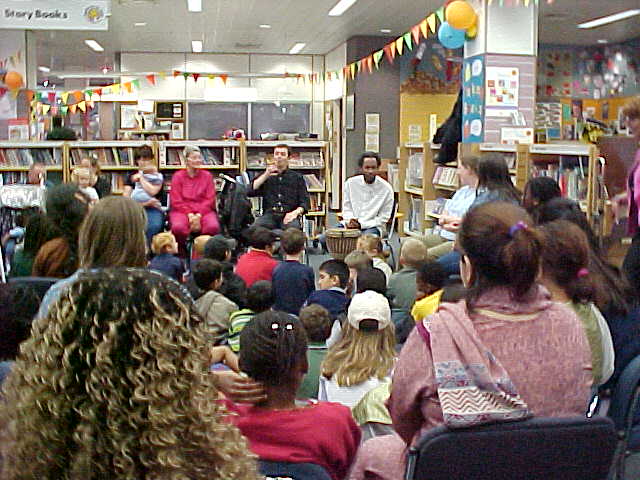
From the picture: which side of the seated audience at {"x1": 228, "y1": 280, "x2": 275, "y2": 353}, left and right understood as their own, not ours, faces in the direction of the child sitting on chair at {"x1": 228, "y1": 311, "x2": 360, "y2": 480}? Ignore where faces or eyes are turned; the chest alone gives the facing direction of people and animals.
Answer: back

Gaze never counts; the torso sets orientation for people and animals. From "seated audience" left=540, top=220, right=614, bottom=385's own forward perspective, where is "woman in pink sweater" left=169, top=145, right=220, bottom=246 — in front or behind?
in front

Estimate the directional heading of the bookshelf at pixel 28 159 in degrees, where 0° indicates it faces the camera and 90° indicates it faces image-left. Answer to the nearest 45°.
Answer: approximately 0°

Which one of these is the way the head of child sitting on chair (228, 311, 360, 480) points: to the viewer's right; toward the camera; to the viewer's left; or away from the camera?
away from the camera

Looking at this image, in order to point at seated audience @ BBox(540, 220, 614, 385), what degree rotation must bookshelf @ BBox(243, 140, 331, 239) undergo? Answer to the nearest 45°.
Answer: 0° — it already faces them

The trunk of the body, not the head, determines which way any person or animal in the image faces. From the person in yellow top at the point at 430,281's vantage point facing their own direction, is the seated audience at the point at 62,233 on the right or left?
on their left

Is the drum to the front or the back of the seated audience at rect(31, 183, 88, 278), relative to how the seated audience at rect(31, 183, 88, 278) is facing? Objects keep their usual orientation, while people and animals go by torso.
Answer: to the front

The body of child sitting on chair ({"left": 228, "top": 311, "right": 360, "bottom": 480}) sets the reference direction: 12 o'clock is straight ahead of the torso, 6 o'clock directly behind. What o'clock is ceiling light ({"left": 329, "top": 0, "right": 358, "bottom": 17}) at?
The ceiling light is roughly at 12 o'clock from the child sitting on chair.

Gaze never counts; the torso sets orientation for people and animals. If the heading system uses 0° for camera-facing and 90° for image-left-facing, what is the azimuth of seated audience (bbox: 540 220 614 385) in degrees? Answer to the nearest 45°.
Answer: approximately 135°

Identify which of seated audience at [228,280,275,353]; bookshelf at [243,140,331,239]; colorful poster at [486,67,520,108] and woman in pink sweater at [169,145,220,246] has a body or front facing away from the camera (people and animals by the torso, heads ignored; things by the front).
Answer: the seated audience
